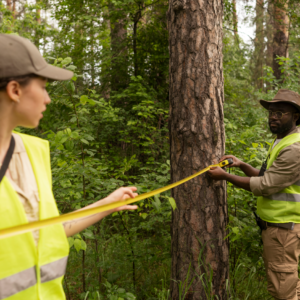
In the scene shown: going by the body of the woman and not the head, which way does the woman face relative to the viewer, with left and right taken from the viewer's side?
facing the viewer and to the right of the viewer

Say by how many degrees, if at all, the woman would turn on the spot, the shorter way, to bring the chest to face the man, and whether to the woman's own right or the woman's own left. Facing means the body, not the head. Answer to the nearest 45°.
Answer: approximately 90° to the woman's own left

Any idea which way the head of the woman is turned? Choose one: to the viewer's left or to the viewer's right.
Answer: to the viewer's right

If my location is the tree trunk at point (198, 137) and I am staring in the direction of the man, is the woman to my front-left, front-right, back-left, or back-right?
back-right

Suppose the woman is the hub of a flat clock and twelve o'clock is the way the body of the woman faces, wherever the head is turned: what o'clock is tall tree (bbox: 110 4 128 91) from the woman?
The tall tree is roughly at 8 o'clock from the woman.

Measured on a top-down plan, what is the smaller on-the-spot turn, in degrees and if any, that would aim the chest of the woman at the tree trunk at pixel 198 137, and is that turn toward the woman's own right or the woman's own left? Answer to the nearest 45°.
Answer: approximately 90° to the woman's own left
